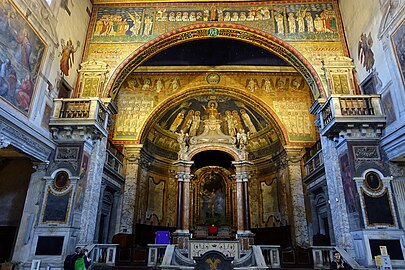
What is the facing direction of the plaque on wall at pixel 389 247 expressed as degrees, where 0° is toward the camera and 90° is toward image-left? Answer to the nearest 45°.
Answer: approximately 0°

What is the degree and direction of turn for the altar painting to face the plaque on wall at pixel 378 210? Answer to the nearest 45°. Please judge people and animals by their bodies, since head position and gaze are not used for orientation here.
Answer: approximately 45° to its left

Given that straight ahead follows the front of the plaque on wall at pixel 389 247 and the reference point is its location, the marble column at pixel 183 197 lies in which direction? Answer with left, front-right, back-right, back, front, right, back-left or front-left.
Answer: right

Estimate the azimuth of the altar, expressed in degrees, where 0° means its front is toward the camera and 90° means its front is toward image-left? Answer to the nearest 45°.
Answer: approximately 0°

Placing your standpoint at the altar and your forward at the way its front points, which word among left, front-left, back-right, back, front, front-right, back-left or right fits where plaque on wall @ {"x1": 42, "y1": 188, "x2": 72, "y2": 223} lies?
front-right

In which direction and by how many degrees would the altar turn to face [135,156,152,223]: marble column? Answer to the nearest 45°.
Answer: approximately 135° to its right

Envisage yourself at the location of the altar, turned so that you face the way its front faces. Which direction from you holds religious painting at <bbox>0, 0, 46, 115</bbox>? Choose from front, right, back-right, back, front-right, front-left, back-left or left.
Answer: front-right

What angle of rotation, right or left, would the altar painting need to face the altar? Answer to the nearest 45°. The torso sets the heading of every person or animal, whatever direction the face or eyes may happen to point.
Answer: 0° — it already faces it

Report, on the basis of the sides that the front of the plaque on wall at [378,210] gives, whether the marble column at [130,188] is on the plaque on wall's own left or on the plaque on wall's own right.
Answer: on the plaque on wall's own right

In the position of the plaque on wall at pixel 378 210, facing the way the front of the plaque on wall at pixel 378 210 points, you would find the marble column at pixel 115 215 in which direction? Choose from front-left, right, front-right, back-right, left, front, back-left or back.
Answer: right
